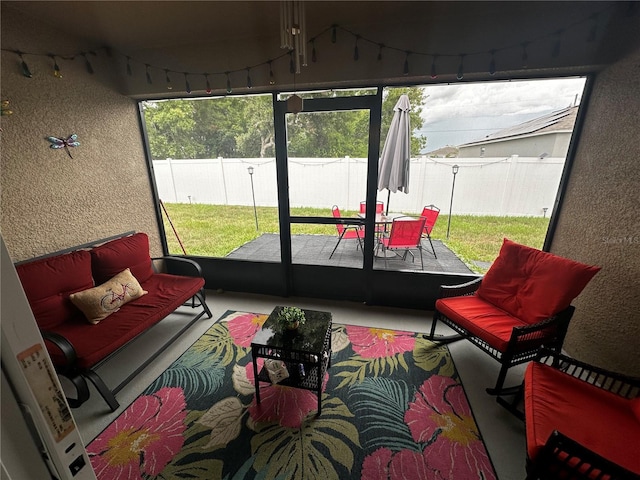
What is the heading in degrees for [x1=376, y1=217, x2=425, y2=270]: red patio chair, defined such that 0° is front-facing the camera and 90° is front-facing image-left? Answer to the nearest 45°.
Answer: approximately 135°

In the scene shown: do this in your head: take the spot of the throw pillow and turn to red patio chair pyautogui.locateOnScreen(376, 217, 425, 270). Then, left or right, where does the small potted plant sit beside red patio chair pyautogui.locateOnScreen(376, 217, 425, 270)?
right

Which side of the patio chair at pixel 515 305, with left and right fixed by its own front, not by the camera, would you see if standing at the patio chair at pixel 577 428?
left

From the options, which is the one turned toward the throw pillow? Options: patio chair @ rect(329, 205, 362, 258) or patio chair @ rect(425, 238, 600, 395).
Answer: patio chair @ rect(425, 238, 600, 395)

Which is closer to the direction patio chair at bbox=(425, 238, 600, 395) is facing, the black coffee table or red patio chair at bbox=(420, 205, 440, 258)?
the black coffee table

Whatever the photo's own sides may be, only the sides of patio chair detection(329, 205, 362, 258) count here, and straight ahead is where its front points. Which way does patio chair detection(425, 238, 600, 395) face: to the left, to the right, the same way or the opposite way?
the opposite way

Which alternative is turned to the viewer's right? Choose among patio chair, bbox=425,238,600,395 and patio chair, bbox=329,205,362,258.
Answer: patio chair, bbox=329,205,362,258

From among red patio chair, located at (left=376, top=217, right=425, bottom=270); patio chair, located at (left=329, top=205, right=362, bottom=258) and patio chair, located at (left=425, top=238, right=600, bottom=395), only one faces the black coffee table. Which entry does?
patio chair, located at (left=425, top=238, right=600, bottom=395)

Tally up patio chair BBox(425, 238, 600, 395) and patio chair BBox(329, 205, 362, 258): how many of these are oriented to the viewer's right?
1

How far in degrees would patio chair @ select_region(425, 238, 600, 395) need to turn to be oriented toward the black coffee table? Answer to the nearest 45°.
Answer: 0° — it already faces it

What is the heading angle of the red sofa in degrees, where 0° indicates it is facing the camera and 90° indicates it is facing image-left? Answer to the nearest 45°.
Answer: approximately 315°

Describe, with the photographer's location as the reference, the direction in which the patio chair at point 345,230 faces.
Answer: facing to the right of the viewer

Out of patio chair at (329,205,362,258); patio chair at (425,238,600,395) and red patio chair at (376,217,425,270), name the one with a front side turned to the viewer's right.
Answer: patio chair at (329,205,362,258)

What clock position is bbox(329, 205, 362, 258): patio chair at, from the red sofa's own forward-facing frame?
The patio chair is roughly at 11 o'clock from the red sofa.
